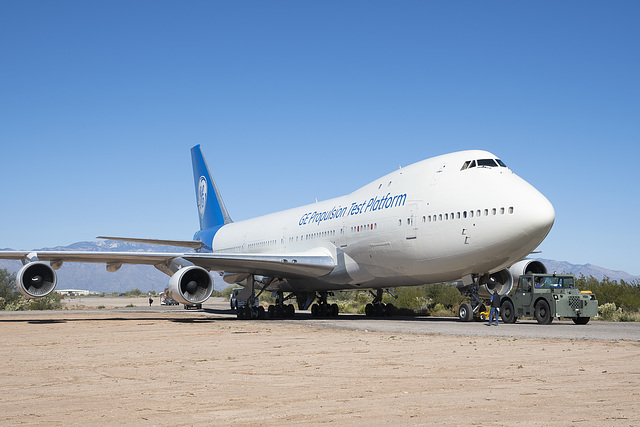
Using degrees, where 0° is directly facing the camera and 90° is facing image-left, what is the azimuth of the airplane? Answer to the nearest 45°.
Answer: approximately 315°

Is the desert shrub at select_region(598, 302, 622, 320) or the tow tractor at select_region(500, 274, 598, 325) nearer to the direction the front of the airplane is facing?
the tow tractor

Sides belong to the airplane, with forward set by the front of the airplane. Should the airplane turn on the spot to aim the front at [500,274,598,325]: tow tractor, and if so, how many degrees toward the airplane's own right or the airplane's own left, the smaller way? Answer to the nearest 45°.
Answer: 0° — it already faces it

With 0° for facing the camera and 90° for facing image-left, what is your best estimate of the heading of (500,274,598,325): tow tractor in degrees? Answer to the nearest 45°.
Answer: approximately 315°
